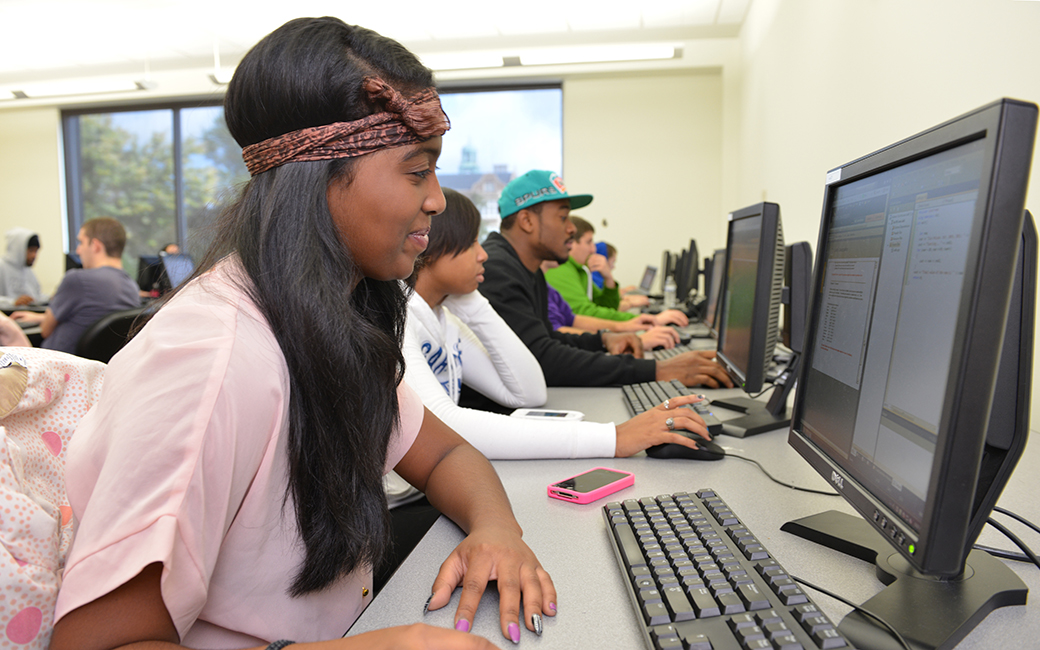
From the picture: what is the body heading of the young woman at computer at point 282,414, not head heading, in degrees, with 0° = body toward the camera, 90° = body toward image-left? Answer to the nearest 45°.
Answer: approximately 270°

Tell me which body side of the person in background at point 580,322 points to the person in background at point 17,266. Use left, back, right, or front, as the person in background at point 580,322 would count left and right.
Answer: back

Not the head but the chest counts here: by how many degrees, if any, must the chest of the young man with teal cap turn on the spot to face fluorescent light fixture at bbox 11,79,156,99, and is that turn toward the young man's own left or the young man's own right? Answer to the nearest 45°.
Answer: approximately 135° to the young man's own left

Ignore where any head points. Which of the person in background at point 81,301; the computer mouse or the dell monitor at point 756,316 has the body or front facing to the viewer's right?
the computer mouse

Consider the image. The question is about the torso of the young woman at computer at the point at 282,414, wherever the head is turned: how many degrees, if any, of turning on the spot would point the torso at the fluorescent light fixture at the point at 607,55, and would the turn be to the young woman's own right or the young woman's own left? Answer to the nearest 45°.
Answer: approximately 45° to the young woman's own left

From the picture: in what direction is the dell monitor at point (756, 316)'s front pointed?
to the viewer's left

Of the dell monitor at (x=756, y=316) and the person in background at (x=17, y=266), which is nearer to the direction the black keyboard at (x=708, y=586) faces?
the person in background

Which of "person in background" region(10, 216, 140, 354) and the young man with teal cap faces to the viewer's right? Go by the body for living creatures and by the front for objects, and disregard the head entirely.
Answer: the young man with teal cap

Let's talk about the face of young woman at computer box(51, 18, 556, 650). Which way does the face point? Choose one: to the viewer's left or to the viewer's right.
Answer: to the viewer's right

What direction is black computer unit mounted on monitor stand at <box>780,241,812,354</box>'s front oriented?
to the viewer's left

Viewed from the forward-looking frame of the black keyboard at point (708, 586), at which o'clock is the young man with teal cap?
The young man with teal cap is roughly at 2 o'clock from the black keyboard.
